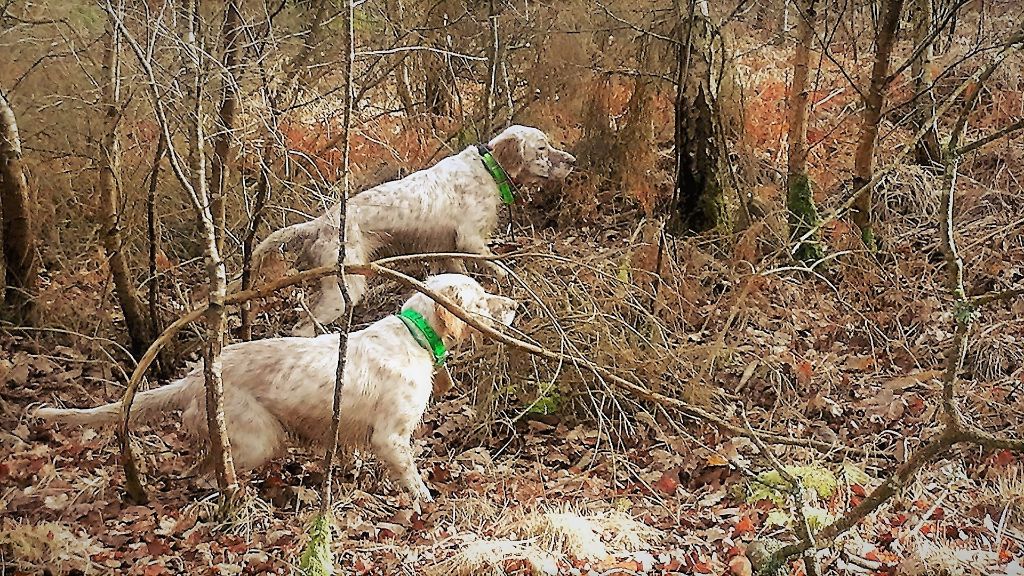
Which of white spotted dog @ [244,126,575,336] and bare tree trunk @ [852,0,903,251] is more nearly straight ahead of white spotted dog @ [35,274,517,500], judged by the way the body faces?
the bare tree trunk

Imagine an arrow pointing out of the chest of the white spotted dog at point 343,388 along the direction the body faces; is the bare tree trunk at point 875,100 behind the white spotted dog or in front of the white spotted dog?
in front

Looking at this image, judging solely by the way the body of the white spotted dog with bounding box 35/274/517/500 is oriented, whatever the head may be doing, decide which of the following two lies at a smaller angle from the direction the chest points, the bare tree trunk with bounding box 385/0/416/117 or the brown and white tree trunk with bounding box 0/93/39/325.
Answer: the bare tree trunk

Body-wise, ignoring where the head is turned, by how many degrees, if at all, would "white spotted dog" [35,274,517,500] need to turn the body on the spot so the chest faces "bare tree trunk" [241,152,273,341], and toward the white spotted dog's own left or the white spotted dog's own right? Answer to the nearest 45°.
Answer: approximately 135° to the white spotted dog's own left

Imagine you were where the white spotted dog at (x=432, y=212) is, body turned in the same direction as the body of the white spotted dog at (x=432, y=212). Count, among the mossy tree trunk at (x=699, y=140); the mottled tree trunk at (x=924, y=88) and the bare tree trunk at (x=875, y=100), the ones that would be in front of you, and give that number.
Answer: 3

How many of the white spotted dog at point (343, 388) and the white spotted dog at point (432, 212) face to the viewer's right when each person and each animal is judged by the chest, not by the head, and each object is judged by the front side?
2

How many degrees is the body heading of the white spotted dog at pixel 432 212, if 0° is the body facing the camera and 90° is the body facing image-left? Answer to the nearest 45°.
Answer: approximately 270°

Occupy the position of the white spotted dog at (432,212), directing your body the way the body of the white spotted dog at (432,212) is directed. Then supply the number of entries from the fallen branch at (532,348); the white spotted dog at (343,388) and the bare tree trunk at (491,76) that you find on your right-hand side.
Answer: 2

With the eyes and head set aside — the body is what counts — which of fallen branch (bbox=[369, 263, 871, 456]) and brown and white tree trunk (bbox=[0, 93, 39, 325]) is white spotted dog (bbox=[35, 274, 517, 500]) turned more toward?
the fallen branch

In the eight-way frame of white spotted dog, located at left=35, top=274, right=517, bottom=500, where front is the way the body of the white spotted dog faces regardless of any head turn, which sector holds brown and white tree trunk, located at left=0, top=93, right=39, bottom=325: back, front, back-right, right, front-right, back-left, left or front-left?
back-left

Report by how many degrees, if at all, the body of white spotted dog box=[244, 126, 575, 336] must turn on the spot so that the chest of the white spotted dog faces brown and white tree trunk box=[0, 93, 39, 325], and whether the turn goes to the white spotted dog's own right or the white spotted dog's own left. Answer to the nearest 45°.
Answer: approximately 180°

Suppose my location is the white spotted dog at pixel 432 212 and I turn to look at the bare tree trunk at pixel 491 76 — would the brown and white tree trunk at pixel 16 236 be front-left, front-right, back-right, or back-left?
back-left

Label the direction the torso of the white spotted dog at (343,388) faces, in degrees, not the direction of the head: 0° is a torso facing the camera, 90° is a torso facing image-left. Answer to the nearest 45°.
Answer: approximately 270°

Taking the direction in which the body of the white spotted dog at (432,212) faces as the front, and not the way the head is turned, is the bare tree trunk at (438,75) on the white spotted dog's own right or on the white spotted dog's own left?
on the white spotted dog's own left

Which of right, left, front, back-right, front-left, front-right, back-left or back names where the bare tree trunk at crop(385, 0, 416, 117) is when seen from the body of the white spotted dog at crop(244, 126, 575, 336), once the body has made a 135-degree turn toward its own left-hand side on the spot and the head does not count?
front-right
